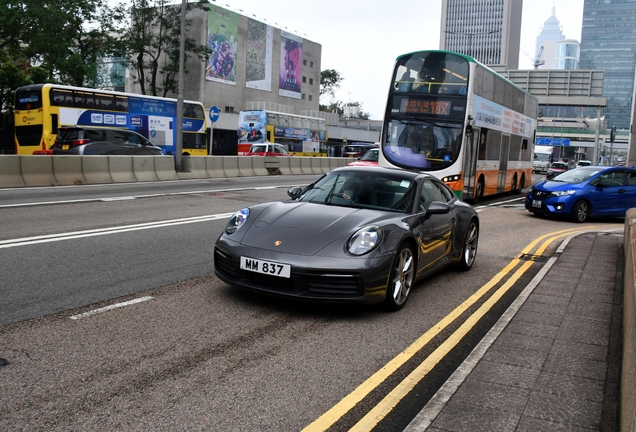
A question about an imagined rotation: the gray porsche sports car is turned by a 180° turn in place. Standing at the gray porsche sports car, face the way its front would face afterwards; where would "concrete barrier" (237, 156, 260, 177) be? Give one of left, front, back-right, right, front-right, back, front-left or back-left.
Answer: front-left

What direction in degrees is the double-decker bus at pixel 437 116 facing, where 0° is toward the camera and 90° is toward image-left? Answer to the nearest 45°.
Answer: approximately 45°

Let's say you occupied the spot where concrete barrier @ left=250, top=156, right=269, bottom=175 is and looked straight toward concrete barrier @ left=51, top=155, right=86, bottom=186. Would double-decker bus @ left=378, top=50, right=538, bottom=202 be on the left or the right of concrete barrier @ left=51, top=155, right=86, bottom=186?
left

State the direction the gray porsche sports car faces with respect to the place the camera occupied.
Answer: facing the viewer and to the left of the viewer

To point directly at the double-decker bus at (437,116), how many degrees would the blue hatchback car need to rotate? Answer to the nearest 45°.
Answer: approximately 45° to its right

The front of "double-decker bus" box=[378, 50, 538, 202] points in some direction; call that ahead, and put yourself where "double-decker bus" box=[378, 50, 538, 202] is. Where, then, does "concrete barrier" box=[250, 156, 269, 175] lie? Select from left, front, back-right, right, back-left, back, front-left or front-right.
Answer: right

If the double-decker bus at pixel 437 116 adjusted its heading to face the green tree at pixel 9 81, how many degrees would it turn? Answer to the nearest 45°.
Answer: approximately 90° to its right

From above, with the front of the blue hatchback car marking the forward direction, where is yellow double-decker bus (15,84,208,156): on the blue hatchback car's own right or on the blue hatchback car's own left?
on the blue hatchback car's own right

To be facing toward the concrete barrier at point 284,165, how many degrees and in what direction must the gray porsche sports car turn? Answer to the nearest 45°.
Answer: approximately 135° to its right

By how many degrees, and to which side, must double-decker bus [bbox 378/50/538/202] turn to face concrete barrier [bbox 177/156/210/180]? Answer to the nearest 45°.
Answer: approximately 90° to its right

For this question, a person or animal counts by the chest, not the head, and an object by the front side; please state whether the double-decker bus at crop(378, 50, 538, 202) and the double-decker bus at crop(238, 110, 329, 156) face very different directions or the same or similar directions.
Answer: very different directions
